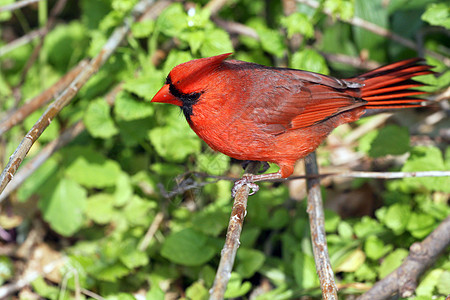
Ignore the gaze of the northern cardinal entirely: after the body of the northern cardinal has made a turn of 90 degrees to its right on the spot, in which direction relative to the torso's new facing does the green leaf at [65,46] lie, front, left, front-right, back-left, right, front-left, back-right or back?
front-left

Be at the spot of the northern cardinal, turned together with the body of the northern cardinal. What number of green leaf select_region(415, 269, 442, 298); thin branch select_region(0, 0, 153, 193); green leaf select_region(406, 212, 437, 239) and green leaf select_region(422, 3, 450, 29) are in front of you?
1

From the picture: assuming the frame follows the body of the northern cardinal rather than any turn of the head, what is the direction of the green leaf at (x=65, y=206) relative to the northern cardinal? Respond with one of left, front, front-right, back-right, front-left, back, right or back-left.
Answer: front-right

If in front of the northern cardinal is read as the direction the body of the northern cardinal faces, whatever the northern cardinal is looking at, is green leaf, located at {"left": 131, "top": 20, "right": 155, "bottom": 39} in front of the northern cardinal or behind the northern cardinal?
in front

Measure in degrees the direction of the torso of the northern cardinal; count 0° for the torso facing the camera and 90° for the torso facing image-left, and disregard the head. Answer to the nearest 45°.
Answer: approximately 90°

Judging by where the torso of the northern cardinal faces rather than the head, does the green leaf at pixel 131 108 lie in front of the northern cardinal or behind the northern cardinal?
in front

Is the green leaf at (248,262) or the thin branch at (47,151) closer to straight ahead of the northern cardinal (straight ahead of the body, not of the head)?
the thin branch

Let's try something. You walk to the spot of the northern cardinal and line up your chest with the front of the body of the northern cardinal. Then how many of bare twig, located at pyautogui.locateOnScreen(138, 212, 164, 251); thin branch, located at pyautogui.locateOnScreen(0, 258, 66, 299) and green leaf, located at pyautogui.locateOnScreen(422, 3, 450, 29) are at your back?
1
